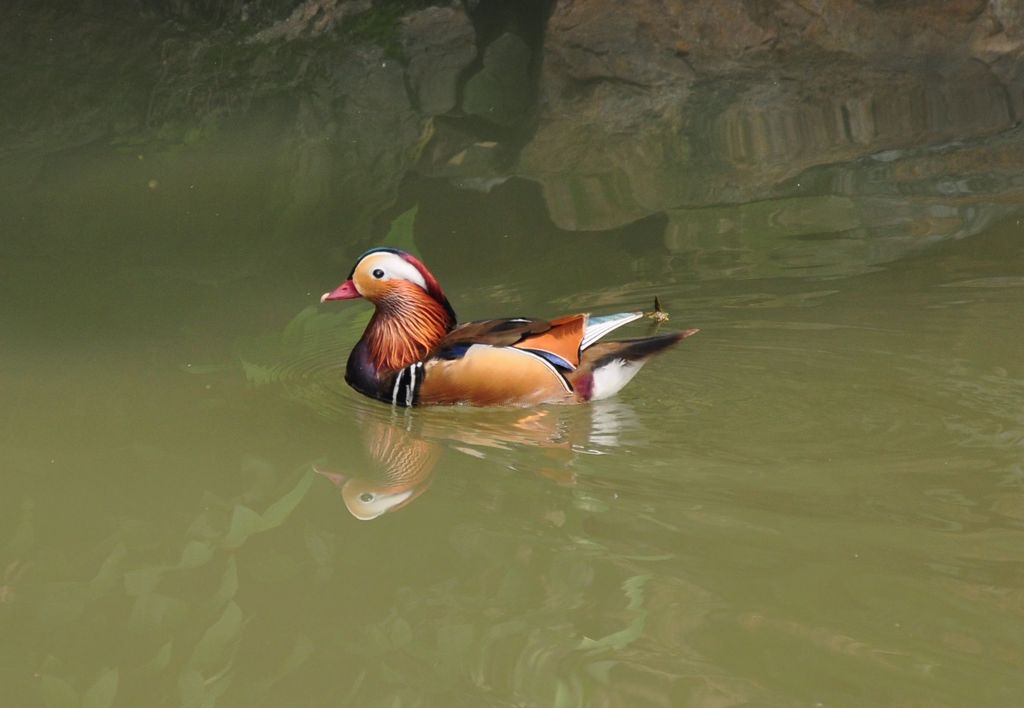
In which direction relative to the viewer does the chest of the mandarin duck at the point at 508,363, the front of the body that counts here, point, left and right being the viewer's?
facing to the left of the viewer
